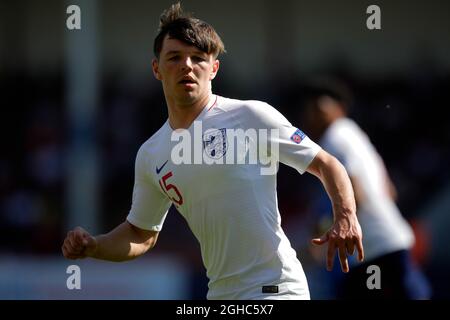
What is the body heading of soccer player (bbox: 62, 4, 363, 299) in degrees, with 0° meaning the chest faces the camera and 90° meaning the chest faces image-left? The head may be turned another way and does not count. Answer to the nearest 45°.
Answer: approximately 45°

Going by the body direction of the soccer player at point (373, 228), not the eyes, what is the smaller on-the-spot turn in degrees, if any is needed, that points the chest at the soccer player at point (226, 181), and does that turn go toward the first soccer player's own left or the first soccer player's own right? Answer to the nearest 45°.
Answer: approximately 90° to the first soccer player's own left

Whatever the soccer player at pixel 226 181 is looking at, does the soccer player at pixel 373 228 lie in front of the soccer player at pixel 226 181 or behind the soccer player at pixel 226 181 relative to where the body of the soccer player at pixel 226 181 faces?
behind
